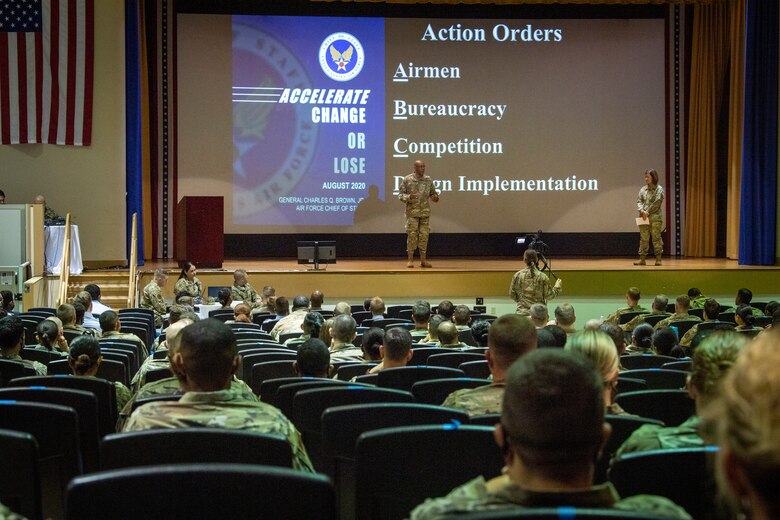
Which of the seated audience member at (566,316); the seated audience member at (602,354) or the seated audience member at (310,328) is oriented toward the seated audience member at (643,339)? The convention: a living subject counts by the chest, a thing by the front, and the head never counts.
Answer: the seated audience member at (602,354)

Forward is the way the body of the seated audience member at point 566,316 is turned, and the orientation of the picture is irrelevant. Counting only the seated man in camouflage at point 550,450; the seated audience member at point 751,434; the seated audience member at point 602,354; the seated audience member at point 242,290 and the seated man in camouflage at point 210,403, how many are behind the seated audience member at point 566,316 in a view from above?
4

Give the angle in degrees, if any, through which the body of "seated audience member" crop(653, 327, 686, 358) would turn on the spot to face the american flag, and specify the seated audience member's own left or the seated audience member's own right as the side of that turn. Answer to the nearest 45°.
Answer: approximately 45° to the seated audience member's own left

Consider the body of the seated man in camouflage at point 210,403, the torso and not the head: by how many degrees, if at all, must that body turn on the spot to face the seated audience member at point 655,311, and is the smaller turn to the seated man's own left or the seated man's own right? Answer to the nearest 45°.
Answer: approximately 45° to the seated man's own right

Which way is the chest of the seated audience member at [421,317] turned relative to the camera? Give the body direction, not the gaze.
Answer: away from the camera

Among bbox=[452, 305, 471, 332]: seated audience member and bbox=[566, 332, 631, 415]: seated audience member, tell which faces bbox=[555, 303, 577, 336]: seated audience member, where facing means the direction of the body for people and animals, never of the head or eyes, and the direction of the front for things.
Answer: bbox=[566, 332, 631, 415]: seated audience member

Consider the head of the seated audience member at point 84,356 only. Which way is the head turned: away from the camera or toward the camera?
away from the camera

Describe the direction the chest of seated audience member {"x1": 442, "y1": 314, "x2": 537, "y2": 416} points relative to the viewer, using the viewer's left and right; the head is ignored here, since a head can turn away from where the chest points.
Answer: facing away from the viewer

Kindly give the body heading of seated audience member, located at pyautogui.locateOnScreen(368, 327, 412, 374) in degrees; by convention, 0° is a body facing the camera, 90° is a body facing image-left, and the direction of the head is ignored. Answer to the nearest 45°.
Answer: approximately 180°

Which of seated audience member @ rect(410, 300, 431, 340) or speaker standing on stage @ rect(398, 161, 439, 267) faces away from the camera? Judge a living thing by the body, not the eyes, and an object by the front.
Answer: the seated audience member

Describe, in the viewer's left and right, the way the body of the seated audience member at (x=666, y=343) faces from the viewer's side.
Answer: facing away from the viewer

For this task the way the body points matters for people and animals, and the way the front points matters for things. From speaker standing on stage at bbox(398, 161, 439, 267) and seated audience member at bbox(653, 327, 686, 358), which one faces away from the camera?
the seated audience member

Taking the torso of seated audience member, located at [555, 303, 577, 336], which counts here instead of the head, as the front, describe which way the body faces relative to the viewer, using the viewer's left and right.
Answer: facing away from the viewer

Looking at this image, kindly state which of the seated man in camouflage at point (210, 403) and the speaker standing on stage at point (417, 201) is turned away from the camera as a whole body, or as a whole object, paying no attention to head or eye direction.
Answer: the seated man in camouflage

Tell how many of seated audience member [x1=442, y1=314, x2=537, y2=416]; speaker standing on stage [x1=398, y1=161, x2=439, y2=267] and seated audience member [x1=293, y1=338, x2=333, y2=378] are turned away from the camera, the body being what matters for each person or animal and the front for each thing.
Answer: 2
